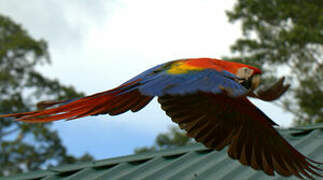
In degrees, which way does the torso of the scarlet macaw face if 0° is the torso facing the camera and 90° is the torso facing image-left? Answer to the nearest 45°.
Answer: approximately 270°

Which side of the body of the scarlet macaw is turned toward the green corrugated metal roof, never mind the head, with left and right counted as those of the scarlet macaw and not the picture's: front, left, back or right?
left
